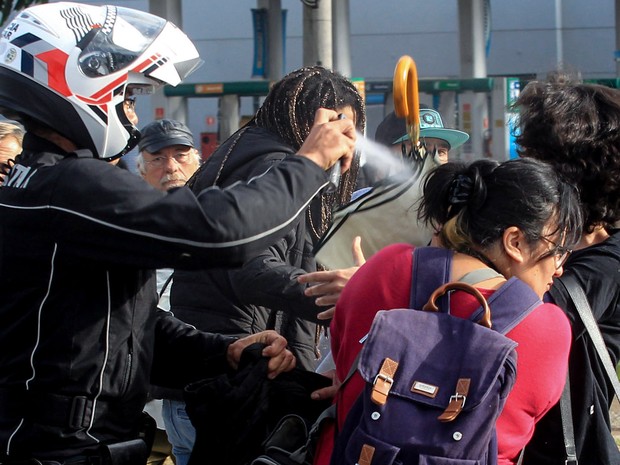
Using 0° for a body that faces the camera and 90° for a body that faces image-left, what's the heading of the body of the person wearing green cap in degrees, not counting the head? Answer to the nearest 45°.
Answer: approximately 315°

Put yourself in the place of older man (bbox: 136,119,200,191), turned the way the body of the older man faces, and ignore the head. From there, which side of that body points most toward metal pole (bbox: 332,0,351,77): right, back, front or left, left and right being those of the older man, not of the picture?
back

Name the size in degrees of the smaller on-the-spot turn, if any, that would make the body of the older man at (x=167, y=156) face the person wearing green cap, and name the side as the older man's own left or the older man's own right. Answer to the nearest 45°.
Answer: approximately 45° to the older man's own left

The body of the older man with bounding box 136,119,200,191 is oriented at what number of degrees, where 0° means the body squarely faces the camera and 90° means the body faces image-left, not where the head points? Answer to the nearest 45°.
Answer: approximately 0°

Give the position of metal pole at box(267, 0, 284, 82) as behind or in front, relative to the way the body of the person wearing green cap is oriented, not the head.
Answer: behind

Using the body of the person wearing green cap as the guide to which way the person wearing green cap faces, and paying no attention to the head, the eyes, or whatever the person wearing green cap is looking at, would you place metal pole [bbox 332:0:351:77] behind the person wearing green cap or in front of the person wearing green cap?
behind

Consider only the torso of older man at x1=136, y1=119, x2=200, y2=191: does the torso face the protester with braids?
yes

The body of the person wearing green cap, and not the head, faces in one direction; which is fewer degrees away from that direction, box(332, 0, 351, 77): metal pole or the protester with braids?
the protester with braids

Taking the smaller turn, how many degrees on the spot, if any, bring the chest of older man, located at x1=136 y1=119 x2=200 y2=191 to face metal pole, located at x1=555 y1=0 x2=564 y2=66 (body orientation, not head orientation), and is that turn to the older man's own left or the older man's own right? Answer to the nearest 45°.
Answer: approximately 135° to the older man's own left

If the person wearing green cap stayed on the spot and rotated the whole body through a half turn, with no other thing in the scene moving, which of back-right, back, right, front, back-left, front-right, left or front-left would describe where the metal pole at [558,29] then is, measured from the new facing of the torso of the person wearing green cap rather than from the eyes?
front-right

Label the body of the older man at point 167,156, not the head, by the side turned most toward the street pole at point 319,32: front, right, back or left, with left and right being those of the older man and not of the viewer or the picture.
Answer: back

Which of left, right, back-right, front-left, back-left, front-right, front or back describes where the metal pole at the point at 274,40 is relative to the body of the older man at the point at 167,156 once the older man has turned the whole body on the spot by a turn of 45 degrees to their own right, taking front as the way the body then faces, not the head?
back-right
